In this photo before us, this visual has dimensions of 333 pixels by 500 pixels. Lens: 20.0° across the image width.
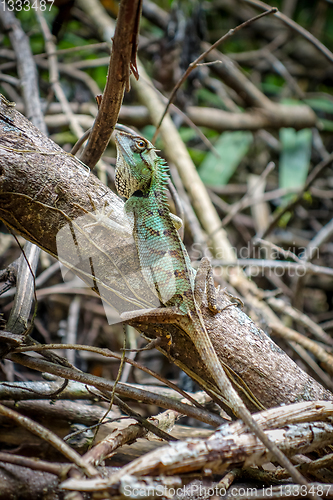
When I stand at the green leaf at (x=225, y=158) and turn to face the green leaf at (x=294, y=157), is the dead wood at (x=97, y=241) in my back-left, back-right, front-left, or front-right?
back-right

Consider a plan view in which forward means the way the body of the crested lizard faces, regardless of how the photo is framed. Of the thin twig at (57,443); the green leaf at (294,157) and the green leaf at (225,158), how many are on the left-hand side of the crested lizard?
1

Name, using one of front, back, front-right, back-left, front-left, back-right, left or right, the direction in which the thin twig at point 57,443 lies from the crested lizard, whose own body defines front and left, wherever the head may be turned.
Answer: left

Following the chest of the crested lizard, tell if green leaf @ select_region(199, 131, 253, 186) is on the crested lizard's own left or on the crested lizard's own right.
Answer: on the crested lizard's own right

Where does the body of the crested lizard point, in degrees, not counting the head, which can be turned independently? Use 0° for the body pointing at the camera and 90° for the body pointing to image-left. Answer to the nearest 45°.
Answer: approximately 90°

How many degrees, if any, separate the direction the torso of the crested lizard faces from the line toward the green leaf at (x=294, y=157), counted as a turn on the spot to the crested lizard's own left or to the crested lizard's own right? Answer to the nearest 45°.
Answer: approximately 90° to the crested lizard's own right
